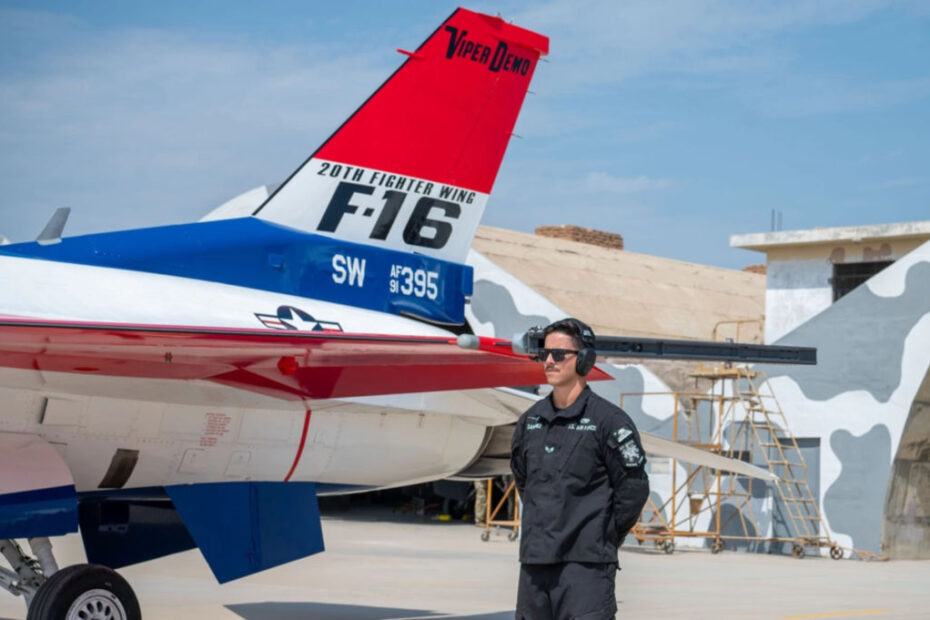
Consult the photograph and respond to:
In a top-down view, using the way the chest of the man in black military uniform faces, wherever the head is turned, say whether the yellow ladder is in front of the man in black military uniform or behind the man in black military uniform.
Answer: behind

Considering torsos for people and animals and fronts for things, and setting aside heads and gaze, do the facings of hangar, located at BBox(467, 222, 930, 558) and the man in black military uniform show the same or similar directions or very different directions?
same or similar directions

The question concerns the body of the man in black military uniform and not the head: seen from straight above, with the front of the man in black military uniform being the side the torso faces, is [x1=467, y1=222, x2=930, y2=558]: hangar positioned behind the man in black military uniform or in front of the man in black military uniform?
behind

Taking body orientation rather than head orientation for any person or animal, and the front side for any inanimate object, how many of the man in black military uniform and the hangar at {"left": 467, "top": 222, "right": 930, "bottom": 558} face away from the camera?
0

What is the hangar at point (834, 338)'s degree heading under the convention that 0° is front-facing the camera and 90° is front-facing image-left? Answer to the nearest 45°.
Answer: approximately 45°
